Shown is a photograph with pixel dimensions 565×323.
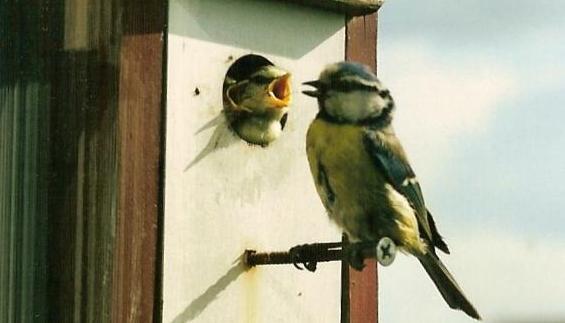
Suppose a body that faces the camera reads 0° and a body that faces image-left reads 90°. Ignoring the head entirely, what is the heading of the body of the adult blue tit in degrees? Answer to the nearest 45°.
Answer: approximately 45°

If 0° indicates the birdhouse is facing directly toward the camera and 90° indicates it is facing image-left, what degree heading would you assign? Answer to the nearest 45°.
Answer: approximately 315°

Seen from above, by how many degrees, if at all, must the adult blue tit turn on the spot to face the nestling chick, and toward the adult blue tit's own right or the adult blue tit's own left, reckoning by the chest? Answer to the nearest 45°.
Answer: approximately 45° to the adult blue tit's own right
